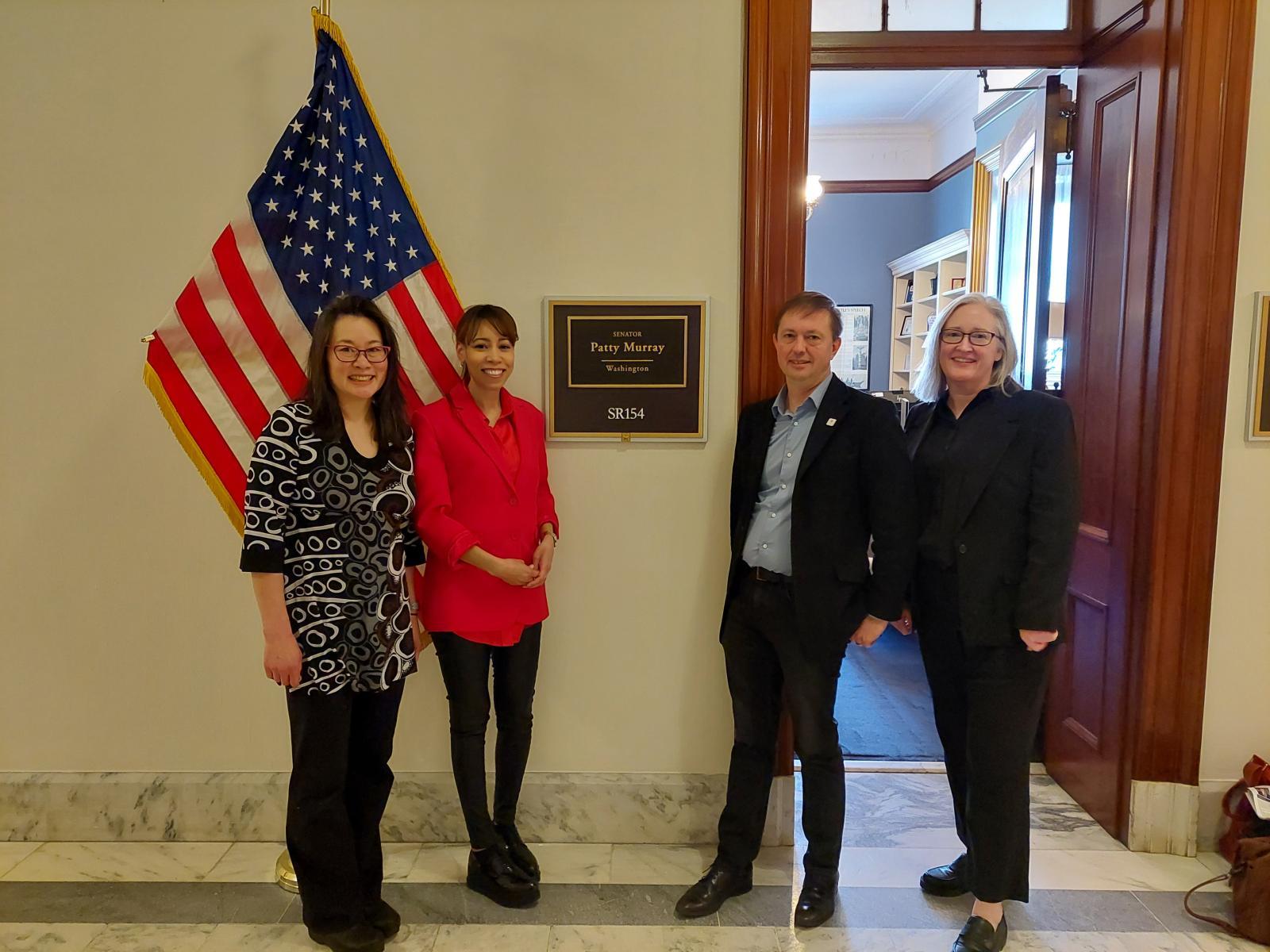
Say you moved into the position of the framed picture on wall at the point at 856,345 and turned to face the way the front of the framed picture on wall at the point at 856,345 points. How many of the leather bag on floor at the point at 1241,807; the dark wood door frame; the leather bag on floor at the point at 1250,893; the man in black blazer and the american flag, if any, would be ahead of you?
5

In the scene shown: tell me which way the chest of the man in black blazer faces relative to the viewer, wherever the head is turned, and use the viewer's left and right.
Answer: facing the viewer and to the left of the viewer

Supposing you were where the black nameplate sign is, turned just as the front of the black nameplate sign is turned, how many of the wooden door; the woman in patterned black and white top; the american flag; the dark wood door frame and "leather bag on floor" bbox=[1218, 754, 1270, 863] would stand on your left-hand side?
3

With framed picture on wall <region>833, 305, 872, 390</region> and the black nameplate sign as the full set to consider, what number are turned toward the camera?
2

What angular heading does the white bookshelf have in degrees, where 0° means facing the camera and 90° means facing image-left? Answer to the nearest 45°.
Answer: approximately 45°

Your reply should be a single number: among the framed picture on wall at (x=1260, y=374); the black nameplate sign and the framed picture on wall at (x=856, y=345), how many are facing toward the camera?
3

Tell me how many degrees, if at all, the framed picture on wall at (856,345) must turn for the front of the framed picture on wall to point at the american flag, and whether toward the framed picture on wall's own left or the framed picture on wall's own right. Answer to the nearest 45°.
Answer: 0° — it already faces it

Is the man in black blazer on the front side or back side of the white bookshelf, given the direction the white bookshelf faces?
on the front side

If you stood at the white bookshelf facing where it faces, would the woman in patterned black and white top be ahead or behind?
ahead

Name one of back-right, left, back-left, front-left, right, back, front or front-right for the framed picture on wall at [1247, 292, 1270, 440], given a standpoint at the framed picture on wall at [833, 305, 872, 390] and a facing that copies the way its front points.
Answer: front

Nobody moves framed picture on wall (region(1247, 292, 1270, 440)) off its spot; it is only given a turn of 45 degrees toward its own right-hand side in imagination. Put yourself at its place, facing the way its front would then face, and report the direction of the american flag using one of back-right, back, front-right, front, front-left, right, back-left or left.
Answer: front

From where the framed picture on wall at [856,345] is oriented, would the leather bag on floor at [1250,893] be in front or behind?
in front

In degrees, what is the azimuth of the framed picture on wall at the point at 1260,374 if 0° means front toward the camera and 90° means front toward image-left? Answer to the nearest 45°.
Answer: approximately 0°

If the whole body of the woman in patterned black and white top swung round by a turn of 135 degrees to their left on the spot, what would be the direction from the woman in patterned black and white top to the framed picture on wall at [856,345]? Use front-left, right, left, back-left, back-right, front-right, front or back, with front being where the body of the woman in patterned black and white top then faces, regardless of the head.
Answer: front-right
